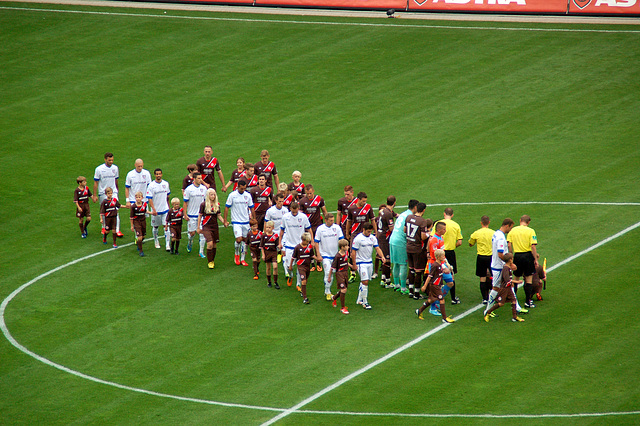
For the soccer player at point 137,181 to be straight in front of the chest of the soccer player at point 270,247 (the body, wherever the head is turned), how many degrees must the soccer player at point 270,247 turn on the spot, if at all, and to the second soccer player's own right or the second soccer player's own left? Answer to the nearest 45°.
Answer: approximately 135° to the second soccer player's own right

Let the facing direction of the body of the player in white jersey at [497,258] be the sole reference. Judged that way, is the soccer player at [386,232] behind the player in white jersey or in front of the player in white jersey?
behind

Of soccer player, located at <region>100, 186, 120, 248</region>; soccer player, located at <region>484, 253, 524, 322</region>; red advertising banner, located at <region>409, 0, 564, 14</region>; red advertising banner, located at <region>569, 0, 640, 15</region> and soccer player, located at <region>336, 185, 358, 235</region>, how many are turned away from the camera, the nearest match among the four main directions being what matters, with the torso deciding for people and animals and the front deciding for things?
0

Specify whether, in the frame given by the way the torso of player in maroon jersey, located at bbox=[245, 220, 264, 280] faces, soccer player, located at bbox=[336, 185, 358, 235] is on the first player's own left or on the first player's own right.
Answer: on the first player's own left

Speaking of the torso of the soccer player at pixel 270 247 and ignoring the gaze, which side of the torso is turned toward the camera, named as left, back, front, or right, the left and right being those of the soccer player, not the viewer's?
front

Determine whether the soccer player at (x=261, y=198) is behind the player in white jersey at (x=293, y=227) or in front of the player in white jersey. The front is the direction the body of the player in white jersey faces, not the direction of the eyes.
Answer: behind

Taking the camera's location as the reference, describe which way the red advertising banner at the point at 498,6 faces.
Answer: facing the viewer

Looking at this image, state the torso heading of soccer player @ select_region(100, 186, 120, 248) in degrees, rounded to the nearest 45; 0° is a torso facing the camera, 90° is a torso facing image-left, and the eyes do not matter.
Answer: approximately 0°

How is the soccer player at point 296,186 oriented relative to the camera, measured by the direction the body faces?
toward the camera

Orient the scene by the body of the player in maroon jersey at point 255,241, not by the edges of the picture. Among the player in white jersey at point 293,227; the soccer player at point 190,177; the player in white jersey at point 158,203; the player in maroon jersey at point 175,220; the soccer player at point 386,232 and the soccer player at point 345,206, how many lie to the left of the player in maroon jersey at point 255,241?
3

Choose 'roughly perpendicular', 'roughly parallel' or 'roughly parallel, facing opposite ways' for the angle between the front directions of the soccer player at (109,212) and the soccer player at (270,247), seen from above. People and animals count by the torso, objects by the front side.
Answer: roughly parallel

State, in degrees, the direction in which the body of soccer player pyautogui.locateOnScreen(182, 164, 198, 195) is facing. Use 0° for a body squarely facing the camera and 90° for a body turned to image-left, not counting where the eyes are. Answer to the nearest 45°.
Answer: approximately 315°

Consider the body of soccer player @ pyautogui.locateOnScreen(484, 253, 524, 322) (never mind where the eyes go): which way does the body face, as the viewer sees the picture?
to the viewer's right
